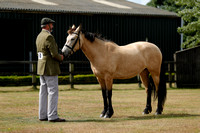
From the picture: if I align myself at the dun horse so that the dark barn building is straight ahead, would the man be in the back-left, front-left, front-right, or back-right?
back-left

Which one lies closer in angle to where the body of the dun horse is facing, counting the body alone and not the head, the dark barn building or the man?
the man

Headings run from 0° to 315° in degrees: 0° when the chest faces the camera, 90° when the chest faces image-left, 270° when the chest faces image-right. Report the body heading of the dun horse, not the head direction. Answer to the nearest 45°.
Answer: approximately 90°

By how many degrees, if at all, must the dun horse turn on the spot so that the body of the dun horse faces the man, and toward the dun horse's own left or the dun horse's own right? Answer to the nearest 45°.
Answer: approximately 45° to the dun horse's own left
